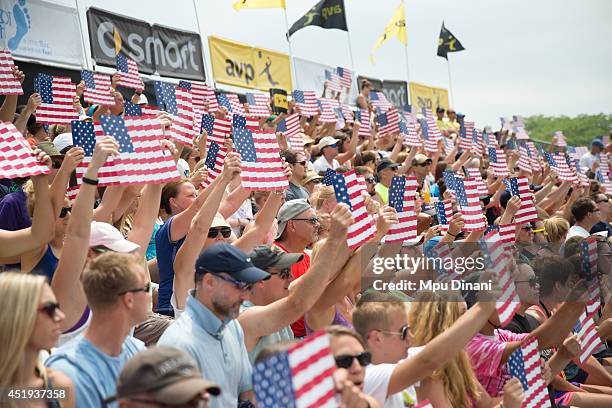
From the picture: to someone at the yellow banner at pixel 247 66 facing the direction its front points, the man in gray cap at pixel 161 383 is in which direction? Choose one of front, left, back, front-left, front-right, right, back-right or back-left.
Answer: front-right

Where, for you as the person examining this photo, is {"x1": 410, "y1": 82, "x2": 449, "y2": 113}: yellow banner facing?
facing the viewer and to the right of the viewer

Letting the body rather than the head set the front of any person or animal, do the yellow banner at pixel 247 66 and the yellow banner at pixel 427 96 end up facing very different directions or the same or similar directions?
same or similar directions

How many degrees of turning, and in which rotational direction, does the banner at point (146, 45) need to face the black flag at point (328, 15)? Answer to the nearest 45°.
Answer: approximately 90° to its left

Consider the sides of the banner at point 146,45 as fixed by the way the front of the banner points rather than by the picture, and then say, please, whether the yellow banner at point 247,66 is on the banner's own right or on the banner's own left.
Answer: on the banner's own left

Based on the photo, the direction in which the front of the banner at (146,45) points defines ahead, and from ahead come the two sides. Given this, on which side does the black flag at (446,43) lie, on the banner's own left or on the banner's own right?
on the banner's own left
